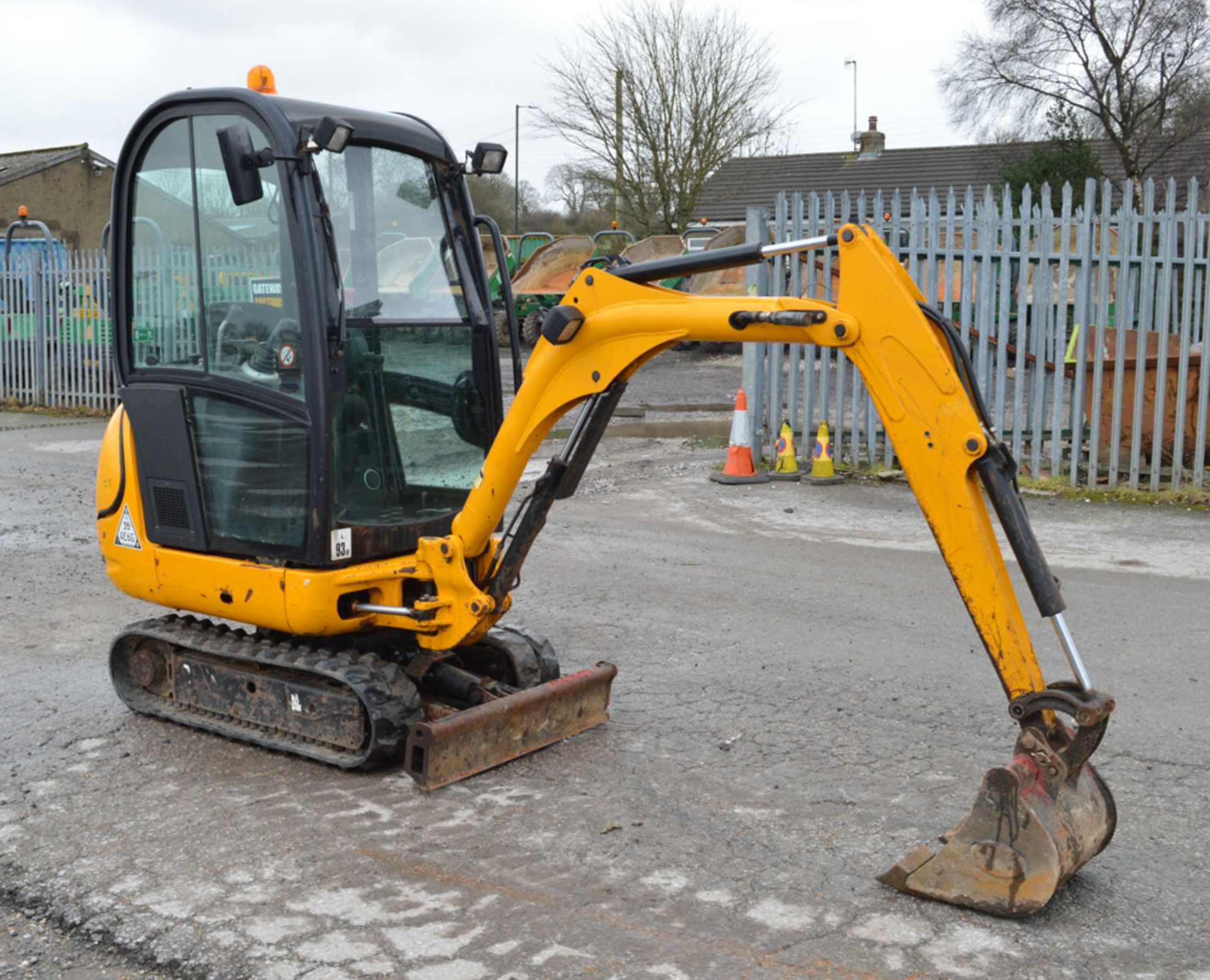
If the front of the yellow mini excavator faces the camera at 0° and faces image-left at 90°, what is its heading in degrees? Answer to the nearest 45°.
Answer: approximately 315°

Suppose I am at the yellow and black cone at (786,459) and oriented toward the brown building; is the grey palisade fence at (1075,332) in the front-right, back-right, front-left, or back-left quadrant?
back-right

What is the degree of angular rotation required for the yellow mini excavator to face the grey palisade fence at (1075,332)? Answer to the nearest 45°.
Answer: approximately 90° to its left

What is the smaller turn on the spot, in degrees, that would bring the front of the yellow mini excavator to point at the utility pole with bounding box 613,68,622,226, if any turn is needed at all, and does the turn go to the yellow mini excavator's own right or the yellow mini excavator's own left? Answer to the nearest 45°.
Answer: approximately 135° to the yellow mini excavator's own left

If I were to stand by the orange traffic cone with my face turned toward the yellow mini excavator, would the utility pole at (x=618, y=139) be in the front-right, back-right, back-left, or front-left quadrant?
back-right

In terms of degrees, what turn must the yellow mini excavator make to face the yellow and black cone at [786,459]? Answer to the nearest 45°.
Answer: approximately 135° to its left

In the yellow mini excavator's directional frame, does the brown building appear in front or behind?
behind
